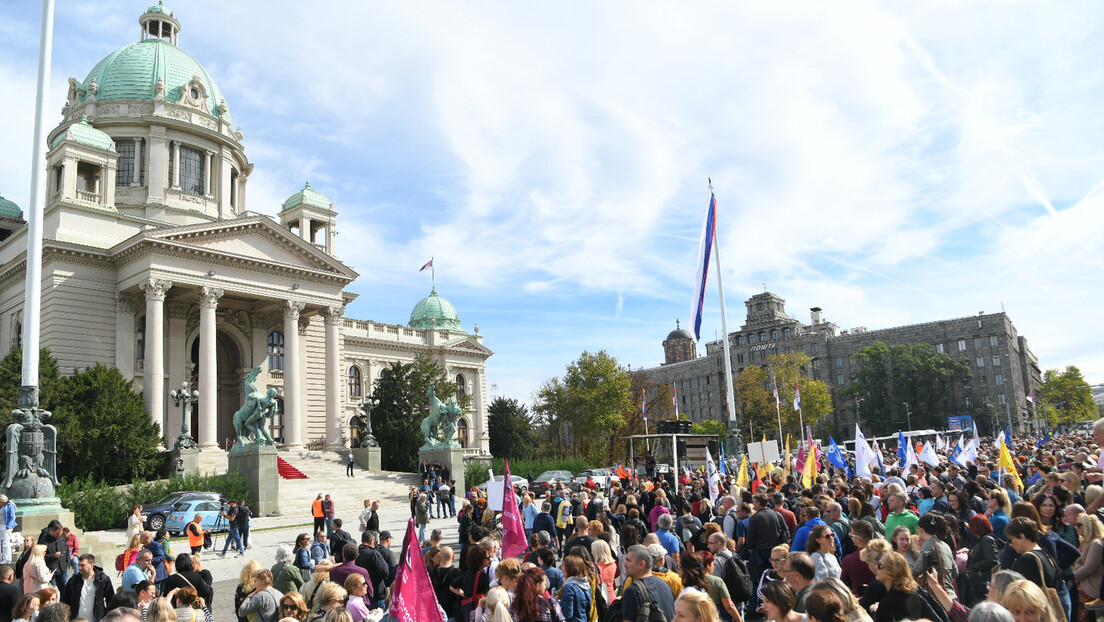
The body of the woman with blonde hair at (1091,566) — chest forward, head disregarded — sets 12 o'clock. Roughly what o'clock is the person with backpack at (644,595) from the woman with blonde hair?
The person with backpack is roughly at 11 o'clock from the woman with blonde hair.

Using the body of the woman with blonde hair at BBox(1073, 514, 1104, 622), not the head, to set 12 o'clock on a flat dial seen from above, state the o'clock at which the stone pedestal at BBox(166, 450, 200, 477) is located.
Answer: The stone pedestal is roughly at 1 o'clock from the woman with blonde hair.

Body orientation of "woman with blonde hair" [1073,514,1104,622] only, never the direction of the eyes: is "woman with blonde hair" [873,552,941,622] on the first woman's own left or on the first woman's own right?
on the first woman's own left

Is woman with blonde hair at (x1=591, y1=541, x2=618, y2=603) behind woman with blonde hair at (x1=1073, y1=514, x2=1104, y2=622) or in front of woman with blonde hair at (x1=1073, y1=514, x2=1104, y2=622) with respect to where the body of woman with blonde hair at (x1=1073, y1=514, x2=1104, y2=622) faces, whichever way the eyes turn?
in front

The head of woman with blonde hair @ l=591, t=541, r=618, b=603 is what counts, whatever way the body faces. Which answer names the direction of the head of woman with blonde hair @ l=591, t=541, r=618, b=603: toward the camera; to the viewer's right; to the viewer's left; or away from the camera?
away from the camera

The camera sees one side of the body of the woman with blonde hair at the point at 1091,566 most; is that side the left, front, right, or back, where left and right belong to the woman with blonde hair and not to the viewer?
left

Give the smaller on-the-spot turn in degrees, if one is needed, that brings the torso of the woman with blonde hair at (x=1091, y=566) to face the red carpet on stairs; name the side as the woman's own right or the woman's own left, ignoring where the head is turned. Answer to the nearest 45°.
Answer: approximately 45° to the woman's own right

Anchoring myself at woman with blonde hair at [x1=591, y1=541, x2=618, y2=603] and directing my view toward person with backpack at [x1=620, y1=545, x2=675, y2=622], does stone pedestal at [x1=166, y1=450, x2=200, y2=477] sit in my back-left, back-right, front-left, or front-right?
back-right

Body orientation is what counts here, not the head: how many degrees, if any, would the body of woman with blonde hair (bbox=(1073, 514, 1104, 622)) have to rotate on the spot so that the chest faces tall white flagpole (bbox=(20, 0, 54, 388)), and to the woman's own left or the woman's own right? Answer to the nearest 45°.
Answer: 0° — they already face it

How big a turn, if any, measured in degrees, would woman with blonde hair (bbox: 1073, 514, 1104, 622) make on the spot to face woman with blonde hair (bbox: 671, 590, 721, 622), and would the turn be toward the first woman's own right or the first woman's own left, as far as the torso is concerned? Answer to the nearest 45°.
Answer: approximately 45° to the first woman's own left
